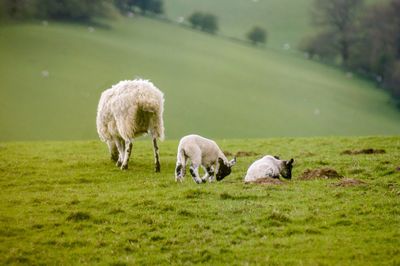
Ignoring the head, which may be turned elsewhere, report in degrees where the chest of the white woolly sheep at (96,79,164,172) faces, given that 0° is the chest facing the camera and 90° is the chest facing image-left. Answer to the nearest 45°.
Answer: approximately 135°

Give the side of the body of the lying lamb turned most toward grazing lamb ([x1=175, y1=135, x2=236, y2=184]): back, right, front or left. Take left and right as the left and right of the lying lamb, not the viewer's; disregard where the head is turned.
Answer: back

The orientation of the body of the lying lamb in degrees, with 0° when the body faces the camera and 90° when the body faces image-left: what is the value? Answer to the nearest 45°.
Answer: approximately 270°
